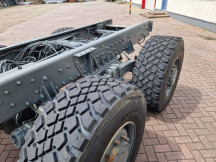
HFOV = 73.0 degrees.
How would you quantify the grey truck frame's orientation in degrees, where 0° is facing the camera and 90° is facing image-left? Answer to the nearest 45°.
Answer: approximately 45°
